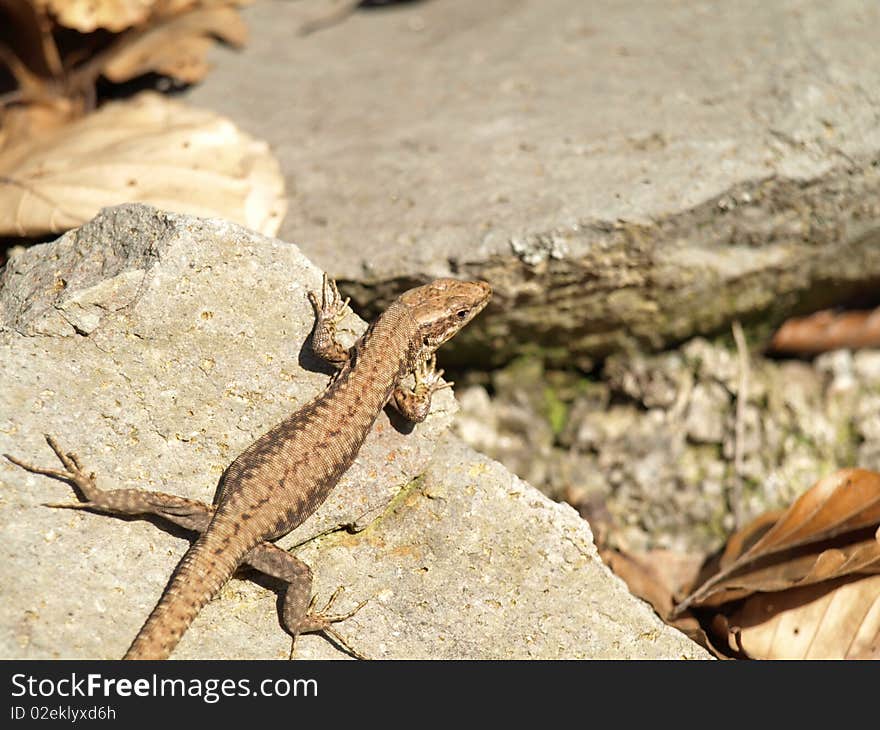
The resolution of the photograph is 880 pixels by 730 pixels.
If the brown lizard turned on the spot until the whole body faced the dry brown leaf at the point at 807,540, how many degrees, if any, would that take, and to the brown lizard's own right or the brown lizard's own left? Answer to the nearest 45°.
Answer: approximately 45° to the brown lizard's own right

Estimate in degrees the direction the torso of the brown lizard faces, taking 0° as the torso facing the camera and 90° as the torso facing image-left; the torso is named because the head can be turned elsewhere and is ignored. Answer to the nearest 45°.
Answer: approximately 225°

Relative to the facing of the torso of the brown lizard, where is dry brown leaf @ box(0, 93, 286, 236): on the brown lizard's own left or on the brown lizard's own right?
on the brown lizard's own left

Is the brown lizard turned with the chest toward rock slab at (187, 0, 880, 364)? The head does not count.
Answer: yes

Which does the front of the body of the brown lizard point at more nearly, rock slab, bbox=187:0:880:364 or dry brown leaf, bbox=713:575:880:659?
the rock slab

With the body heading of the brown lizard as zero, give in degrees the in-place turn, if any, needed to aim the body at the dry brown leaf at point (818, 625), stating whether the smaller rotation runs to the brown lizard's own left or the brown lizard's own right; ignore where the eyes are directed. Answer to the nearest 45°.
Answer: approximately 45° to the brown lizard's own right
